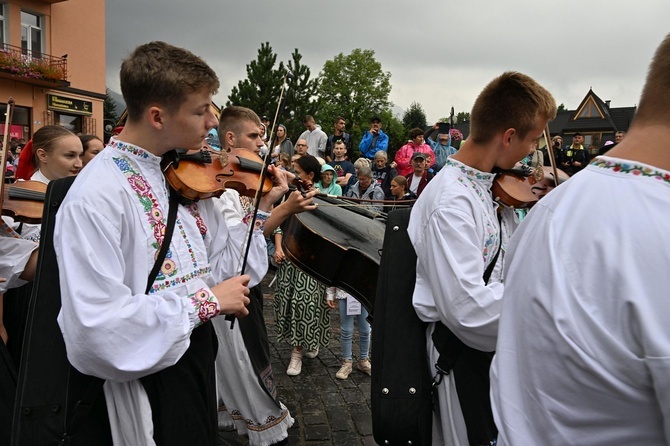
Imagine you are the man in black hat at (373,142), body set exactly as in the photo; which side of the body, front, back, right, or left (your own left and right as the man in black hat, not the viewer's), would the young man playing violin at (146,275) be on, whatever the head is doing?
front

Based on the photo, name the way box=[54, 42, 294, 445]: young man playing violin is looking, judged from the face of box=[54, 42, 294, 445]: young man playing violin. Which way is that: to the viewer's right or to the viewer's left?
to the viewer's right

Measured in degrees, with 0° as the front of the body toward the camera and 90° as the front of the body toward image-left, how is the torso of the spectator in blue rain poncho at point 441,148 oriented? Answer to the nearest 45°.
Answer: approximately 0°

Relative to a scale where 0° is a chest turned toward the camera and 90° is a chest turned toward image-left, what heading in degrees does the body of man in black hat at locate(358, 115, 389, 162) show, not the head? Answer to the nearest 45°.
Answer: approximately 0°

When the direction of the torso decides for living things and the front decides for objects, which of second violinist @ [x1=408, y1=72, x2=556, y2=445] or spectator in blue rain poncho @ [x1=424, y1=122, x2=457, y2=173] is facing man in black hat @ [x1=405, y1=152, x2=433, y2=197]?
the spectator in blue rain poncho

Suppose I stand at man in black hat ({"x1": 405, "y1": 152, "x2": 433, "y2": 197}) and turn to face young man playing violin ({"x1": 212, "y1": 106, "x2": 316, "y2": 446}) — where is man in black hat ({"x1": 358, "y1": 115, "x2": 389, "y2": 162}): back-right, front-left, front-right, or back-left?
back-right

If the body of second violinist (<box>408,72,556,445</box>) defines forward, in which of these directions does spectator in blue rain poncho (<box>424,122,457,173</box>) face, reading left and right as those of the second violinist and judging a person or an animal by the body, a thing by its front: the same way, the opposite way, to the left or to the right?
to the right

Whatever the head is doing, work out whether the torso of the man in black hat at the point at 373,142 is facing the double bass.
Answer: yes

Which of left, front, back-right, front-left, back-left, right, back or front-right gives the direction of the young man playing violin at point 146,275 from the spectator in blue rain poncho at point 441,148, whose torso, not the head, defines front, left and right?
front

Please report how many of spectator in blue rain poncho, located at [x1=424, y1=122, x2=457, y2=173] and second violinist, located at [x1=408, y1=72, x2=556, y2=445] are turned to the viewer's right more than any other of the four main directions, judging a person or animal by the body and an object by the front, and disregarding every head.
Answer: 1

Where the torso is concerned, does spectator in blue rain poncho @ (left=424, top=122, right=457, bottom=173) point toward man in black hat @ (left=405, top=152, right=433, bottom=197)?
yes
